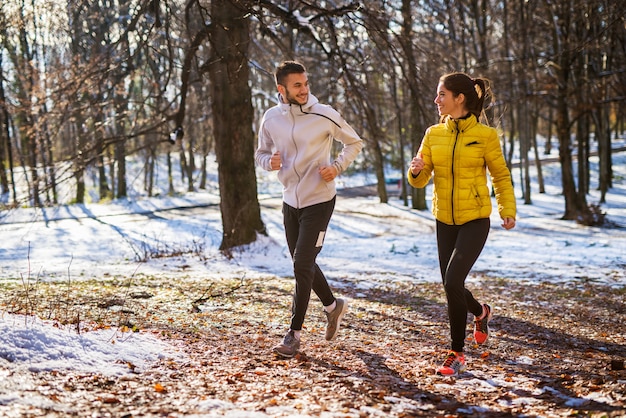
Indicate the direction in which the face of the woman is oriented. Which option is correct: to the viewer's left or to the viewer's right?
to the viewer's left

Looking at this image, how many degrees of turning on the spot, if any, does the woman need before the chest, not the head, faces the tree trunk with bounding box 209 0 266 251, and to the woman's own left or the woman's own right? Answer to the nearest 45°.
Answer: approximately 90° to the woman's own right

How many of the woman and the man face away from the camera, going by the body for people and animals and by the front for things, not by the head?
0

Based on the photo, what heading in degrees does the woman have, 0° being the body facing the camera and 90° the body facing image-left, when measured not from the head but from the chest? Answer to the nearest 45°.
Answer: approximately 45°

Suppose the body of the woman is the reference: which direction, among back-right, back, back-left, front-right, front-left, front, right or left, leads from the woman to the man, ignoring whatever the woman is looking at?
front-right

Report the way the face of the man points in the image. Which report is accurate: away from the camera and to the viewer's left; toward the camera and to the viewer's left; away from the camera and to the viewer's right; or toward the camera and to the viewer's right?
toward the camera and to the viewer's right

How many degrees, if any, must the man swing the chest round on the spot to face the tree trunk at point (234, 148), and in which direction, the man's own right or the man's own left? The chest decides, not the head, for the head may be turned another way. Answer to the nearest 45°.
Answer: approximately 135° to the man's own right

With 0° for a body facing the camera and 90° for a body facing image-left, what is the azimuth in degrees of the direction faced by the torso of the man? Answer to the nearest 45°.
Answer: approximately 45°
